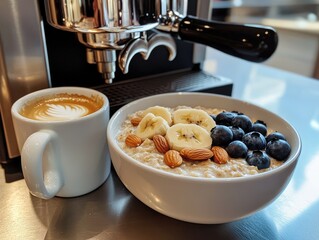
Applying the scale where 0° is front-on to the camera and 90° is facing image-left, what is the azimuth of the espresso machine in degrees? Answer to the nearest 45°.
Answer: approximately 315°
